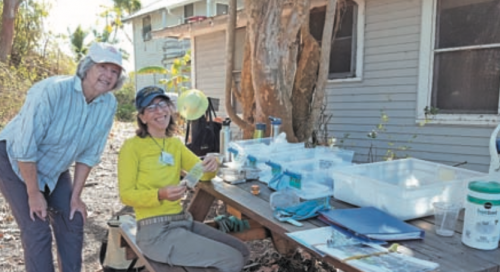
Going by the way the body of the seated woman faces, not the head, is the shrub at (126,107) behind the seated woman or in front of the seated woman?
behind

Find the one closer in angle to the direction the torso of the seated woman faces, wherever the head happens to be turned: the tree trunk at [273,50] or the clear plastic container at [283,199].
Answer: the clear plastic container

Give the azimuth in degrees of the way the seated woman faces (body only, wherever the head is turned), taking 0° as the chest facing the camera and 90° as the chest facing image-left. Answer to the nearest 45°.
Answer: approximately 315°

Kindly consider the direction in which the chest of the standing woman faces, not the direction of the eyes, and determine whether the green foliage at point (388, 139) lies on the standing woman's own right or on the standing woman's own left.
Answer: on the standing woman's own left

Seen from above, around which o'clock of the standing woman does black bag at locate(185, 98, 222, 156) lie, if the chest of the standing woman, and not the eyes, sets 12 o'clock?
The black bag is roughly at 9 o'clock from the standing woman.

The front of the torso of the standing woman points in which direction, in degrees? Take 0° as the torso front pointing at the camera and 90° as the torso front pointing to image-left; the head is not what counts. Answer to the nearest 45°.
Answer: approximately 315°

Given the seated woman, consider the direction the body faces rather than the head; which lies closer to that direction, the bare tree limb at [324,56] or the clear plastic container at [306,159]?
the clear plastic container
